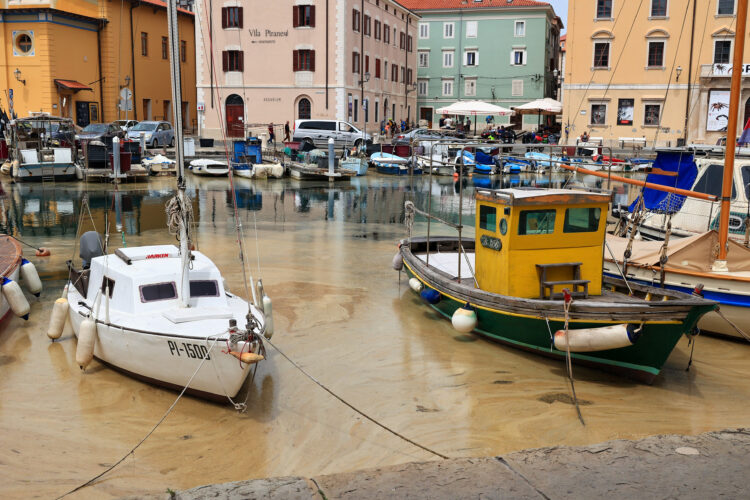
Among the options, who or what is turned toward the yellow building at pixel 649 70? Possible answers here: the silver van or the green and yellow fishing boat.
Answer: the silver van

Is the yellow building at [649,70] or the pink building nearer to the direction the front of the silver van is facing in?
the yellow building

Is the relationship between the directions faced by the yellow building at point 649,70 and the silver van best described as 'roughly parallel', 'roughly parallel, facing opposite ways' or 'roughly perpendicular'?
roughly perpendicular

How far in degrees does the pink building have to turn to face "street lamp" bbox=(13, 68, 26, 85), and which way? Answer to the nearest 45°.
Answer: approximately 90° to its right

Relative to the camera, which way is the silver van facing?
to the viewer's right

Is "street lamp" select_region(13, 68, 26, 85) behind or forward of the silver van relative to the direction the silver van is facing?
behind

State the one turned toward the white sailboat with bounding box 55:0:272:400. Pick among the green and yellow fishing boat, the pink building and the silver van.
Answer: the pink building

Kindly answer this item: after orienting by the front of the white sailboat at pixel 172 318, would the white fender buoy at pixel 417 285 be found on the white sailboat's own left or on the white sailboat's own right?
on the white sailboat's own left

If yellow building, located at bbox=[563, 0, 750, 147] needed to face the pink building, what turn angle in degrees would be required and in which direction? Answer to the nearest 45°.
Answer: approximately 90° to its right
